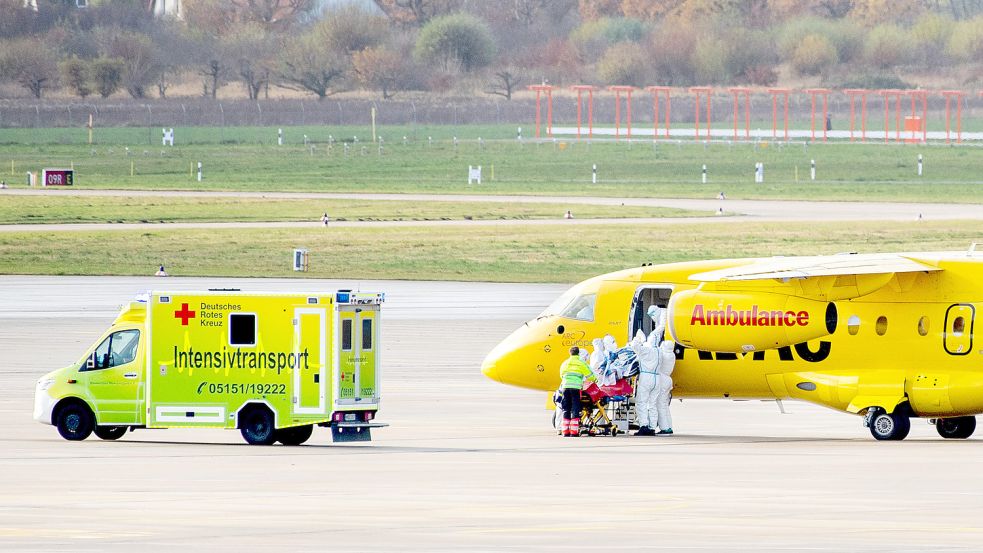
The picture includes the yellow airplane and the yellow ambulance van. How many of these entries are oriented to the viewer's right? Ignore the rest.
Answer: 0

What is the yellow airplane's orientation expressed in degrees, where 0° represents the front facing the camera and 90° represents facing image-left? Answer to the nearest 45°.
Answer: approximately 90°

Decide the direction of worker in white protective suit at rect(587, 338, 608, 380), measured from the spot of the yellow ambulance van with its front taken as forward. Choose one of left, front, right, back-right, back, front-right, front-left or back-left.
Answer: back-right

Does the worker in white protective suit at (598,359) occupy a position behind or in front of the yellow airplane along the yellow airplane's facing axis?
in front

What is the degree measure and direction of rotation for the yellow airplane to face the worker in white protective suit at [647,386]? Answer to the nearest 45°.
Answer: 0° — it already faces them

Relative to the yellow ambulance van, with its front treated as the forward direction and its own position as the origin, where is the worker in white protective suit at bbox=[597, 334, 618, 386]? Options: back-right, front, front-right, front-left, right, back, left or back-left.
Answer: back-right

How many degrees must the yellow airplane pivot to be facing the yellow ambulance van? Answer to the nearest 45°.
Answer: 0° — it already faces it

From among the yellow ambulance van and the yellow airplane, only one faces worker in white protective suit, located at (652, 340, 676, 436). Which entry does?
the yellow airplane

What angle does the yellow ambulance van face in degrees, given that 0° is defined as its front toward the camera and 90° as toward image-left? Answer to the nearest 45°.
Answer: approximately 135°
